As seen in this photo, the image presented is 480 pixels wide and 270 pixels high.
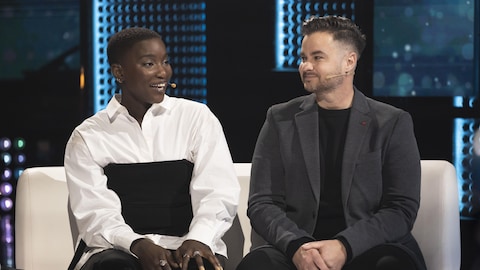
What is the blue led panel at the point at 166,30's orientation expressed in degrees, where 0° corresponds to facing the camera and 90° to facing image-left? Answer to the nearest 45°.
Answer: approximately 0°

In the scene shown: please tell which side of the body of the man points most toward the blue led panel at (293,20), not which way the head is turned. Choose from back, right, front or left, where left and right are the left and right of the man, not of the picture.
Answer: back

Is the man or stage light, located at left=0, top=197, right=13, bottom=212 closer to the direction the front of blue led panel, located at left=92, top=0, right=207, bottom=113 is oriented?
the man

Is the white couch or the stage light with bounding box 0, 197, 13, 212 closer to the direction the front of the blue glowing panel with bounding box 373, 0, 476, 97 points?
the white couch

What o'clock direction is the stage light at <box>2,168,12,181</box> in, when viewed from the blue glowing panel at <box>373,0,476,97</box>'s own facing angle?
The stage light is roughly at 3 o'clock from the blue glowing panel.

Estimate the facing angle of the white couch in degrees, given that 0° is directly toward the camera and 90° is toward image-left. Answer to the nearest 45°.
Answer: approximately 0°

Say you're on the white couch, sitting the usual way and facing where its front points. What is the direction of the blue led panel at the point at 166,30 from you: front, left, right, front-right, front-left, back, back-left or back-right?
back

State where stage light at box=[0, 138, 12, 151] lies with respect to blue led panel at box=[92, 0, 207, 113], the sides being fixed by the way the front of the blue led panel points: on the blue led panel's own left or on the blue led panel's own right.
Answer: on the blue led panel's own right

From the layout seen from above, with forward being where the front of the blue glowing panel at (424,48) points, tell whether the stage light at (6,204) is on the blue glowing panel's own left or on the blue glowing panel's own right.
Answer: on the blue glowing panel's own right

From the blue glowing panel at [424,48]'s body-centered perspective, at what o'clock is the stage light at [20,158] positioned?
The stage light is roughly at 3 o'clock from the blue glowing panel.
